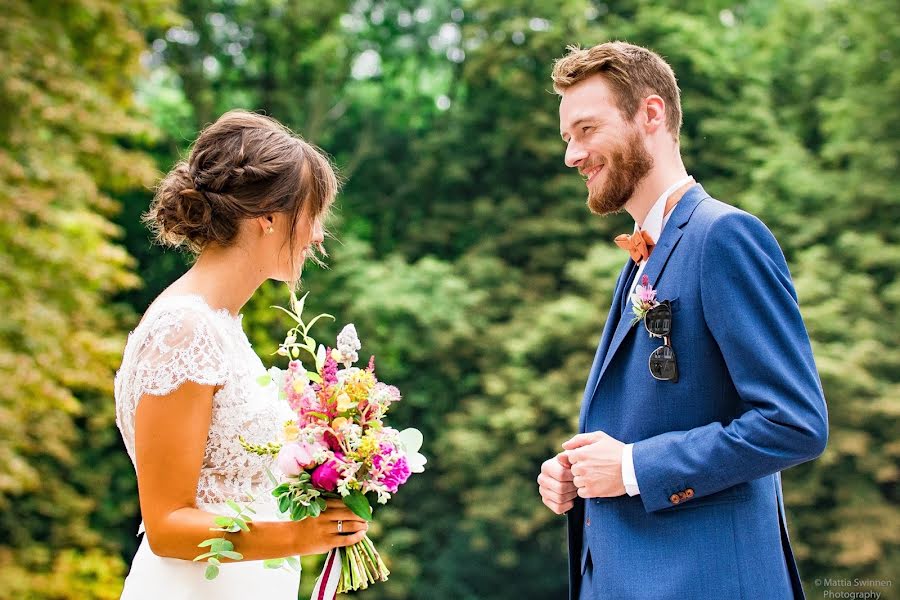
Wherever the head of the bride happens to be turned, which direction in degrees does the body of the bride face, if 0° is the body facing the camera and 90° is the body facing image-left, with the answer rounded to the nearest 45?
approximately 270°

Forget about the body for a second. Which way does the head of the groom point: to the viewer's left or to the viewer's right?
to the viewer's left

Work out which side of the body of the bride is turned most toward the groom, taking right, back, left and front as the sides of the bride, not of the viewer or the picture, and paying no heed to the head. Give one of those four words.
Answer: front
